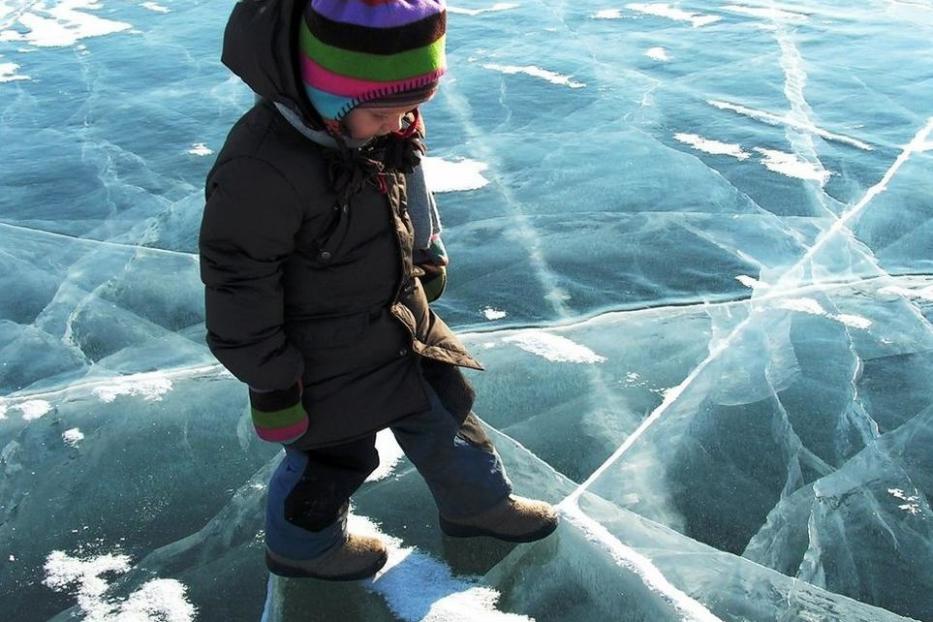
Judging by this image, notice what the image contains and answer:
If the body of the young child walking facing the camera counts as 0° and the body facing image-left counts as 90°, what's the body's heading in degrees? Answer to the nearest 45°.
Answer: approximately 315°
